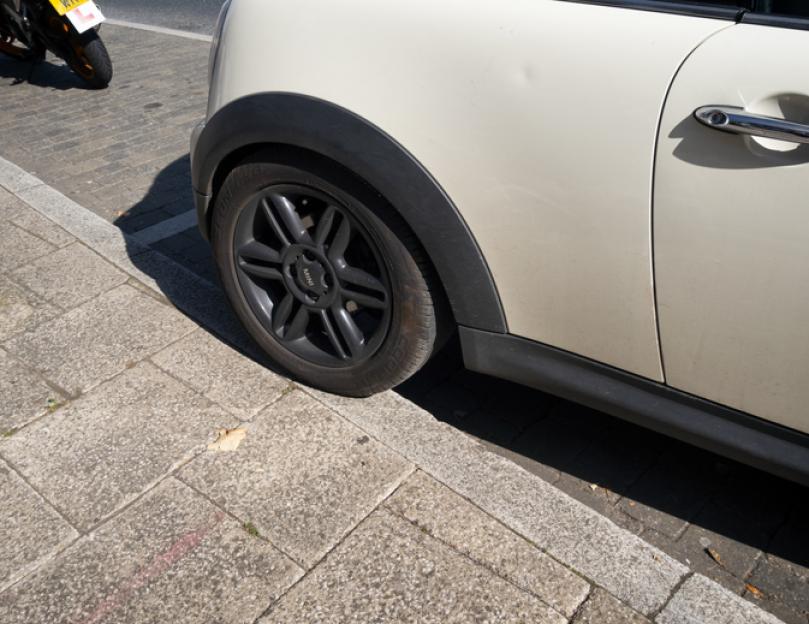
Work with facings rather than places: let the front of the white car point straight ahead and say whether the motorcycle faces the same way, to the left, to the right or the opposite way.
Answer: the opposite way

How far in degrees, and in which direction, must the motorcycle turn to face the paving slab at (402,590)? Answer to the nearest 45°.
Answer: approximately 135° to its left

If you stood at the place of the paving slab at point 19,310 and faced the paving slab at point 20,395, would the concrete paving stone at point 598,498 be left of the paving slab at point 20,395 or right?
left

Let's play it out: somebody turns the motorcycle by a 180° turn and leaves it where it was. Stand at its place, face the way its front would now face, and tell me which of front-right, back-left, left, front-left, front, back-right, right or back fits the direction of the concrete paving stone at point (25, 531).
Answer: front-right

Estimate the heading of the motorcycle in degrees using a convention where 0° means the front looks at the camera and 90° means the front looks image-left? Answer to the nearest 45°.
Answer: approximately 135°

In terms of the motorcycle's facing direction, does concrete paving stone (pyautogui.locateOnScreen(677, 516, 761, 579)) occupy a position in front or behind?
behind
